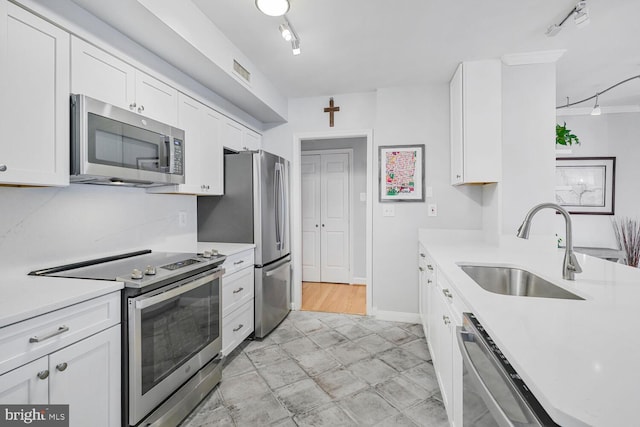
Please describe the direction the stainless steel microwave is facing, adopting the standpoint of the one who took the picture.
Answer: facing the viewer and to the right of the viewer

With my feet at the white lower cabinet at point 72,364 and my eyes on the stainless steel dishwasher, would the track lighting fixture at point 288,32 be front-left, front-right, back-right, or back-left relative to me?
front-left

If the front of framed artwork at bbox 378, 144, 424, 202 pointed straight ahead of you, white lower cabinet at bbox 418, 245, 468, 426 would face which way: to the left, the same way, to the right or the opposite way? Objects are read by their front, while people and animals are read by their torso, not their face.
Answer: to the right

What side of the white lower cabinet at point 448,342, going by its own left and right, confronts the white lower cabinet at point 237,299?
front

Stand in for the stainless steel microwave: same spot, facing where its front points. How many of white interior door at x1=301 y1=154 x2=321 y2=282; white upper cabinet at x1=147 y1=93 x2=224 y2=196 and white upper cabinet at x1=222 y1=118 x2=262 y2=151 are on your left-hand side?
3

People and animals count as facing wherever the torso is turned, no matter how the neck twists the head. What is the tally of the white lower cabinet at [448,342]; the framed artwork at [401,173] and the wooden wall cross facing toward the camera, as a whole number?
2

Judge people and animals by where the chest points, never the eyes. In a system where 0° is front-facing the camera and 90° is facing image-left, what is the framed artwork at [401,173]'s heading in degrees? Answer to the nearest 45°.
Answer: approximately 0°

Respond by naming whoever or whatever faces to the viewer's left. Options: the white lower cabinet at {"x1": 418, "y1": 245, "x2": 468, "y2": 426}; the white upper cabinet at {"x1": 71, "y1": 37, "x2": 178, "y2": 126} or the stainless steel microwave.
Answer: the white lower cabinet

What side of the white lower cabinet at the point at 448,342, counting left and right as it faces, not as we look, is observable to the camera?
left

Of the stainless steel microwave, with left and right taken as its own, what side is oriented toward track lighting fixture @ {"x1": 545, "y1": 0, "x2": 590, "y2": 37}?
front

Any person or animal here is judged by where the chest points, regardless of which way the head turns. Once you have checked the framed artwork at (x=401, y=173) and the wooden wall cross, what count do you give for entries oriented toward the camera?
2

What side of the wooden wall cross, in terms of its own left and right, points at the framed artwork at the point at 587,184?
left

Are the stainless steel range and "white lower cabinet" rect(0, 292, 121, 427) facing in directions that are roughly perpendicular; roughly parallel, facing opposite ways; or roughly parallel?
roughly parallel

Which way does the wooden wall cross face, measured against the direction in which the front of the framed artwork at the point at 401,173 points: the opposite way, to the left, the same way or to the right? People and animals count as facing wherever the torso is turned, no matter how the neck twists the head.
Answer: the same way

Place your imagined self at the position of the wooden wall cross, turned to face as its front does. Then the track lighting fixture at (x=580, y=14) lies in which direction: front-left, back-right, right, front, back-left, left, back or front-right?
front-left

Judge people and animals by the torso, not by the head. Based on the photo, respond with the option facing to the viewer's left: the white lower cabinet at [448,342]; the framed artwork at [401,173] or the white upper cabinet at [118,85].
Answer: the white lower cabinet

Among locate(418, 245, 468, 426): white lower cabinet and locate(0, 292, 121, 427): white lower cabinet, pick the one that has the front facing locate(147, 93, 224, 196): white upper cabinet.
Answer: locate(418, 245, 468, 426): white lower cabinet

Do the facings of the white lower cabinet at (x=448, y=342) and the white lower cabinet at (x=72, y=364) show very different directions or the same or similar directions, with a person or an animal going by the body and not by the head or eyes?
very different directions

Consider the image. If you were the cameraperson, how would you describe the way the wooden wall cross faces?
facing the viewer

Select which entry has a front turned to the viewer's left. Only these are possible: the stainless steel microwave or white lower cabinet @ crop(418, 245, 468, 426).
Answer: the white lower cabinet

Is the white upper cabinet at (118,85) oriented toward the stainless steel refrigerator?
no
